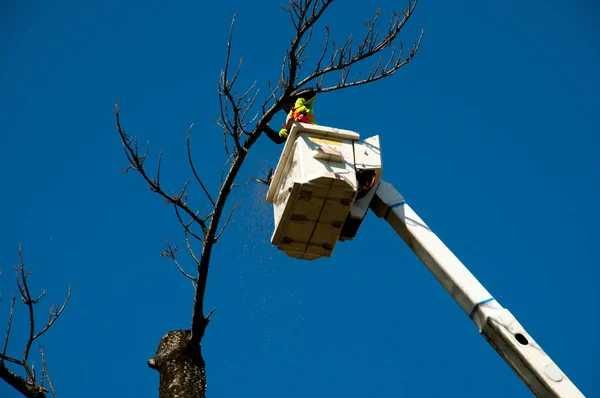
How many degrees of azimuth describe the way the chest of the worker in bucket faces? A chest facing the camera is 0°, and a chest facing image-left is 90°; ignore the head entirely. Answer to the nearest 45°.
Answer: approximately 90°
